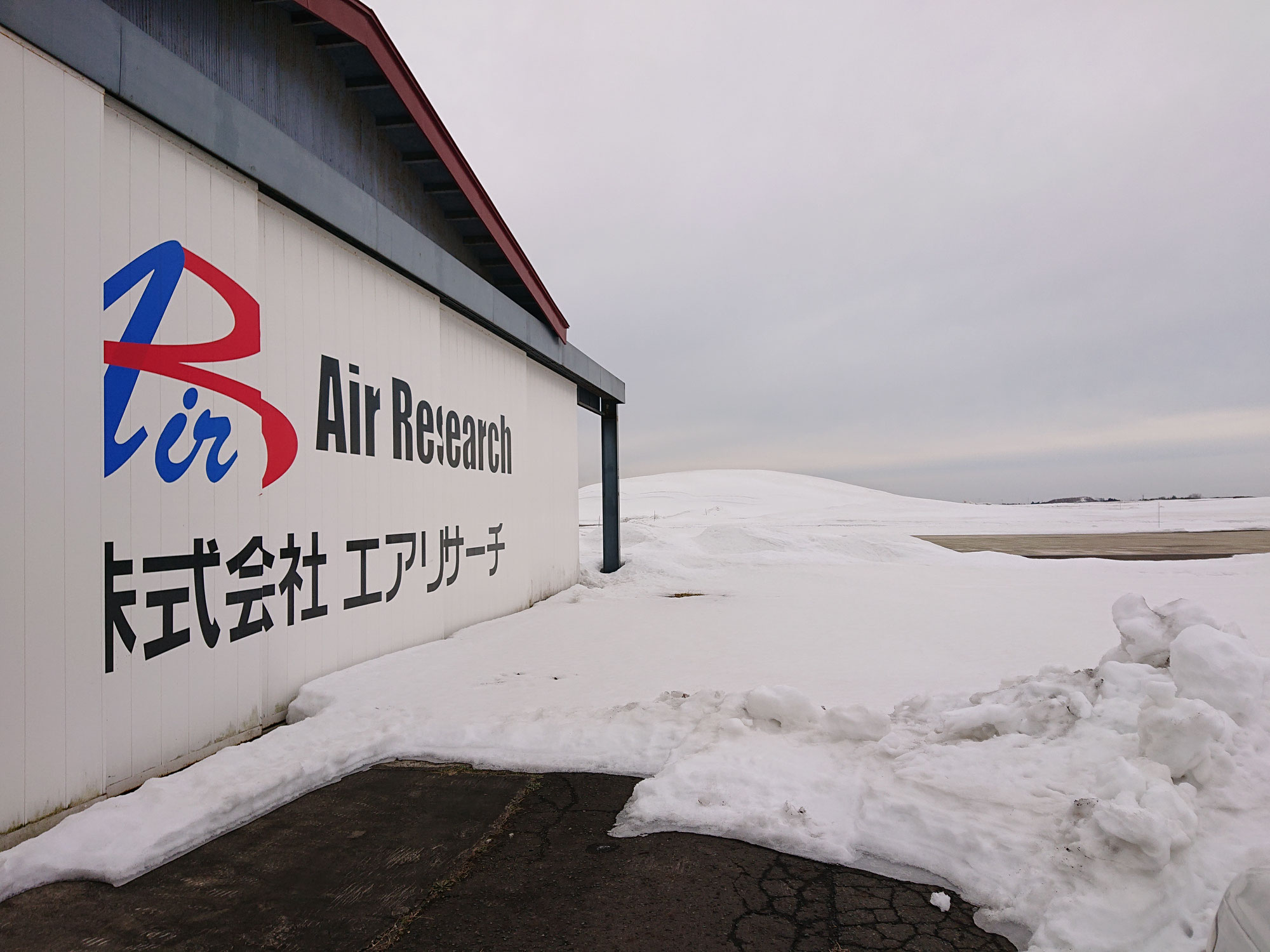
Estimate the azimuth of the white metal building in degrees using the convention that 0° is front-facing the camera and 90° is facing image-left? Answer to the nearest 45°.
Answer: approximately 315°

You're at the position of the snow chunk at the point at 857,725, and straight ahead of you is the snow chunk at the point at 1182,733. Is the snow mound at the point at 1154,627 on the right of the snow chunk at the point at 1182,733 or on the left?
left

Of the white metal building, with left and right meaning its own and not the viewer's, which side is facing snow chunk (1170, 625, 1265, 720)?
front

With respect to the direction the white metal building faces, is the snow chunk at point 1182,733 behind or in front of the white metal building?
in front

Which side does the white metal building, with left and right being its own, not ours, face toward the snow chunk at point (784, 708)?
front
